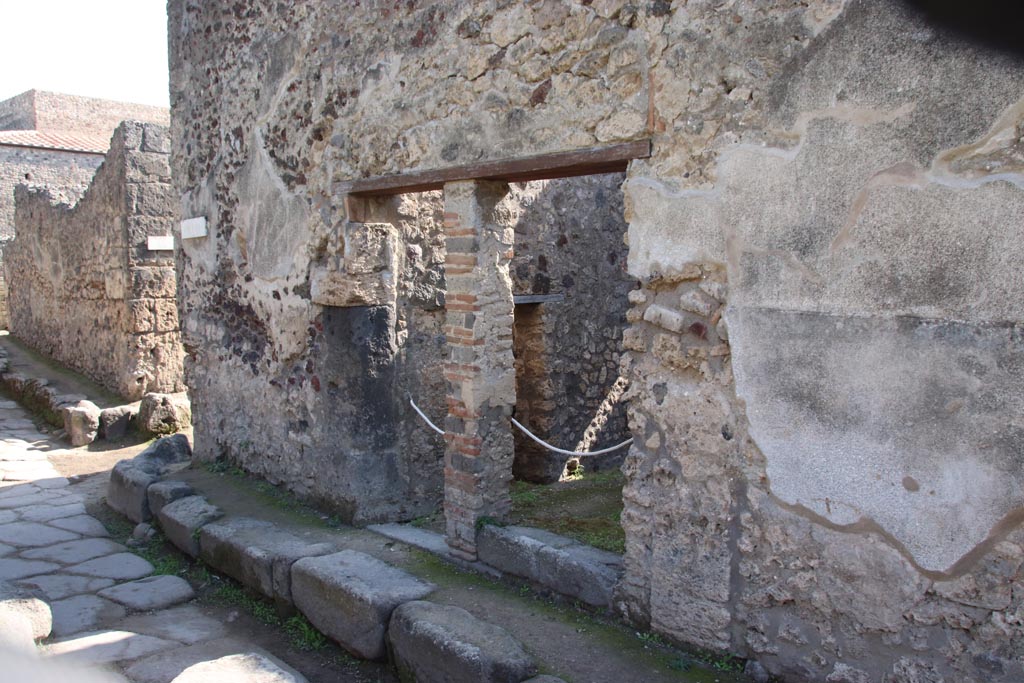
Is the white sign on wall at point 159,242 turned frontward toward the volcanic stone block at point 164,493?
yes

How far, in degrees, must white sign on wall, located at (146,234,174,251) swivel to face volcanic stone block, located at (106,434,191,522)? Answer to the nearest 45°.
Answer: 0° — it already faces it

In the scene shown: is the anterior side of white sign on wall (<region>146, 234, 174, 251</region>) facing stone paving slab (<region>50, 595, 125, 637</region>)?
yes

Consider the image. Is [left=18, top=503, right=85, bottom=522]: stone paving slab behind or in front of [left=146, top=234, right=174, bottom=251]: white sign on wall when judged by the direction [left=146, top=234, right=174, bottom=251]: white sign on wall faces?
in front

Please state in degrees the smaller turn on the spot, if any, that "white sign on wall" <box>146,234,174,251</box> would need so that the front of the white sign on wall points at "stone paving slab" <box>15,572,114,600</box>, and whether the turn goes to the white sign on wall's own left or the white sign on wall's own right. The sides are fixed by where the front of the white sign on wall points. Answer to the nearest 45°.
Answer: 0° — it already faces it

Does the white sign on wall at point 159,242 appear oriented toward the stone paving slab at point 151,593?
yes
